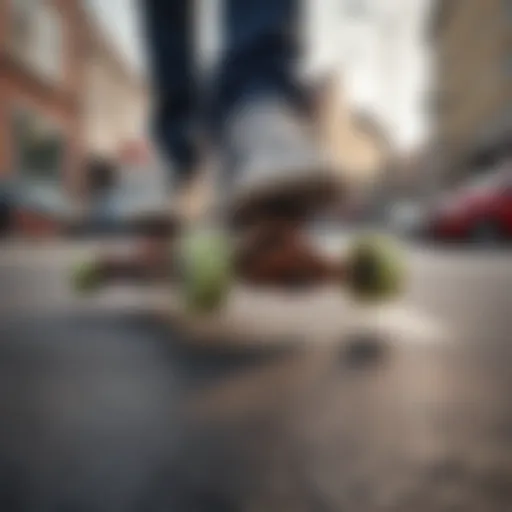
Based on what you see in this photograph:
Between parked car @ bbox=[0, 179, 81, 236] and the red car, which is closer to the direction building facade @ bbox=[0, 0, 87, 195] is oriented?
the red car

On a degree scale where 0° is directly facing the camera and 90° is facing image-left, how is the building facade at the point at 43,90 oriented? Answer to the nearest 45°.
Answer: approximately 315°

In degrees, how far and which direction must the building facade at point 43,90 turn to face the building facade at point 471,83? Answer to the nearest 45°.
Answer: approximately 45° to its left
